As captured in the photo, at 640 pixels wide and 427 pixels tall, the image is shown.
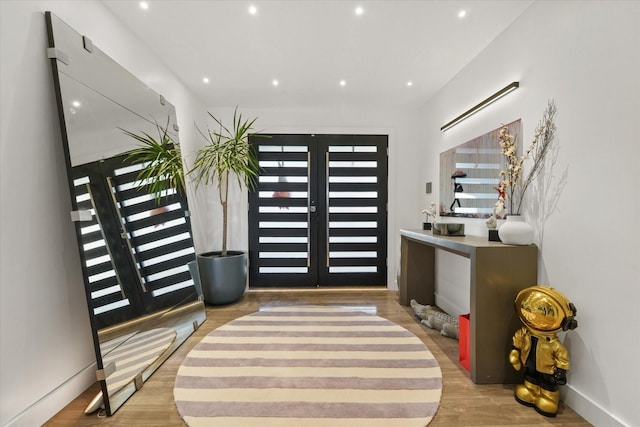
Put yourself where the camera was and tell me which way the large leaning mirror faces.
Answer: facing the viewer and to the right of the viewer

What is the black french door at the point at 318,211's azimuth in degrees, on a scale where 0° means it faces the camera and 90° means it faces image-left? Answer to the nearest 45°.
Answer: approximately 0°

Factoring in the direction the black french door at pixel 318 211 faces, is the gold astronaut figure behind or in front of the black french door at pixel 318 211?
in front

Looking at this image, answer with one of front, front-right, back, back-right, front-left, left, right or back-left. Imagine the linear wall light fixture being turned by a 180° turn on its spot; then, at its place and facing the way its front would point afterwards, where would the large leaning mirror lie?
back

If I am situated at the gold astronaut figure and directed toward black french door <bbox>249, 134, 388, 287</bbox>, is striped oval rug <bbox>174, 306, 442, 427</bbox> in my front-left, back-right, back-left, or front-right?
front-left

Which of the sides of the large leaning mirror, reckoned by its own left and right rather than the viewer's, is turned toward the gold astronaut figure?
front

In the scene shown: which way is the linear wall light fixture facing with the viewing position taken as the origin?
facing the viewer and to the left of the viewer

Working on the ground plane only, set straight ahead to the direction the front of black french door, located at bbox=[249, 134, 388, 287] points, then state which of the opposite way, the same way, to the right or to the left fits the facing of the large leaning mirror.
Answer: to the left

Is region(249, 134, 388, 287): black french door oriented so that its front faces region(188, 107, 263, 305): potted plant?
no

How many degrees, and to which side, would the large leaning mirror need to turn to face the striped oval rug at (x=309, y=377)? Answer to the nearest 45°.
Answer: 0° — it already faces it

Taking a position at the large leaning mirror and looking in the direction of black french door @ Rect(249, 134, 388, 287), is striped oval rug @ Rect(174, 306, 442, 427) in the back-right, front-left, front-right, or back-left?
front-right
